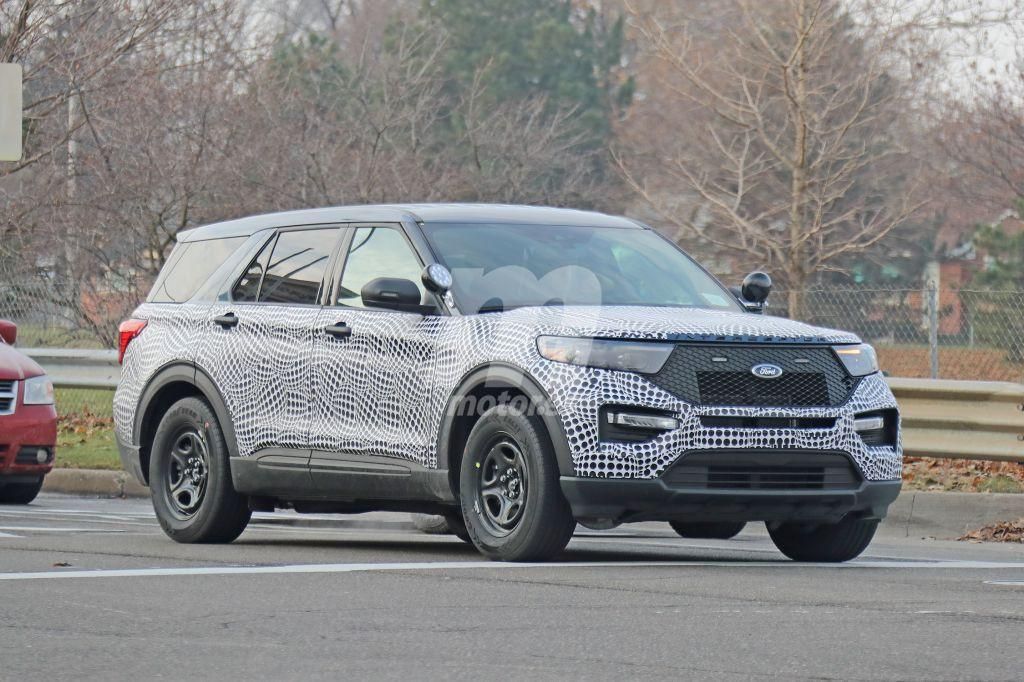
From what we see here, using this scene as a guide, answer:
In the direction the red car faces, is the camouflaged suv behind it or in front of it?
in front

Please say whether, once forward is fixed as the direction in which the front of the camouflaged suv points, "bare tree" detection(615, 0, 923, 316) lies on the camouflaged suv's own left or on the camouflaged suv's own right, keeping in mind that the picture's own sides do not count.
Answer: on the camouflaged suv's own left

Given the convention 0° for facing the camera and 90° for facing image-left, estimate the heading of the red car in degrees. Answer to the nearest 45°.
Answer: approximately 315°

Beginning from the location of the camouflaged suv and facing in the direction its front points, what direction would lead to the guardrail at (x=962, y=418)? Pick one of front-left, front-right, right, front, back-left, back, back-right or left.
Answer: left

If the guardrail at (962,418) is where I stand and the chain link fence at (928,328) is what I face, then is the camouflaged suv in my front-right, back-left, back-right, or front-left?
back-left

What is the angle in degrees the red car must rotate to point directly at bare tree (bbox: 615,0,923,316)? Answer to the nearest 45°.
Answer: approximately 90° to its left

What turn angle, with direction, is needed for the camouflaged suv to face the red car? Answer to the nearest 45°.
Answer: approximately 180°

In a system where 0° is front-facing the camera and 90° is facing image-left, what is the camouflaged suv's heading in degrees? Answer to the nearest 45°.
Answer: approximately 315°
